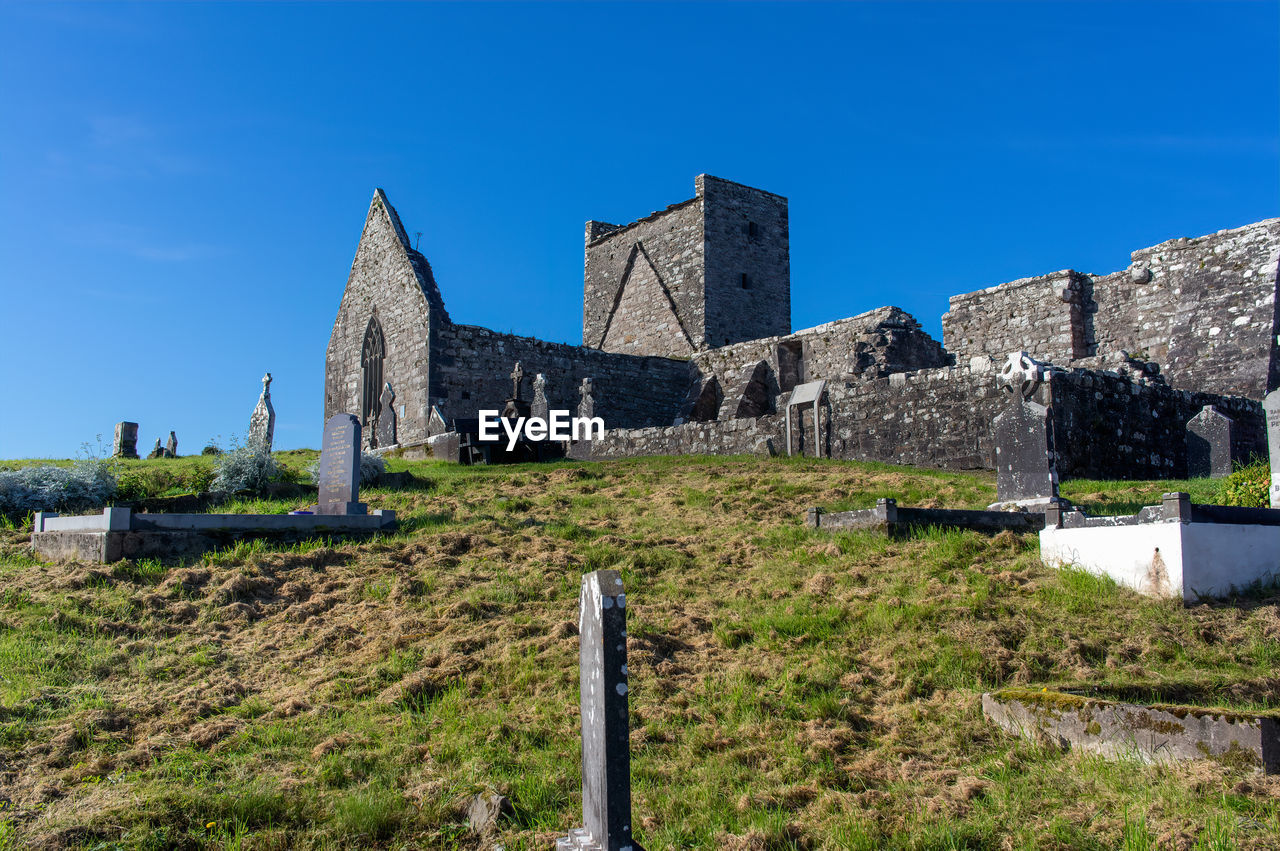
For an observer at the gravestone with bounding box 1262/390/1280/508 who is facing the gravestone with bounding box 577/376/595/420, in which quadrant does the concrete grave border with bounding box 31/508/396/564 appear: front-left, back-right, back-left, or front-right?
front-left

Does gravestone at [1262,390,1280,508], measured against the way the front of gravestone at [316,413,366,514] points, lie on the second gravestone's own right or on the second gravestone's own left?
on the second gravestone's own left

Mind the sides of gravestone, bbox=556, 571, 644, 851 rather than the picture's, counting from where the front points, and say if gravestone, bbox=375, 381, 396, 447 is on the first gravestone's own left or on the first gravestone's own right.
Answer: on the first gravestone's own right

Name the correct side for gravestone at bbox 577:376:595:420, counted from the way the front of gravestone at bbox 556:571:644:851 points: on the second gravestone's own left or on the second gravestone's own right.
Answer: on the second gravestone's own right

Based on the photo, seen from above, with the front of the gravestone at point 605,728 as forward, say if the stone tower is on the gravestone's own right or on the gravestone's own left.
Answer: on the gravestone's own right

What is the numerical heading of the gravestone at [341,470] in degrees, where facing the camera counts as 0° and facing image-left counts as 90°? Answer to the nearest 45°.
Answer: approximately 45°

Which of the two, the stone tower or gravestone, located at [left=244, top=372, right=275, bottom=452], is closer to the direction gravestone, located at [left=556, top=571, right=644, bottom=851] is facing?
the gravestone

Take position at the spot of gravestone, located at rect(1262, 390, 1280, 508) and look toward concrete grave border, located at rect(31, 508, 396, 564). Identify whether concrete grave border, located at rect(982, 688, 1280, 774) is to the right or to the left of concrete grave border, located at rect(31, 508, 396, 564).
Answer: left

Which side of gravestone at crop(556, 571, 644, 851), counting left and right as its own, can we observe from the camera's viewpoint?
left

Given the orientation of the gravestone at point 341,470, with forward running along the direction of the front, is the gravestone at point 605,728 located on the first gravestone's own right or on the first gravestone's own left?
on the first gravestone's own left

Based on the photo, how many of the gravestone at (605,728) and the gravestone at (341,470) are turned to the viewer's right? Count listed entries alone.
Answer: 0

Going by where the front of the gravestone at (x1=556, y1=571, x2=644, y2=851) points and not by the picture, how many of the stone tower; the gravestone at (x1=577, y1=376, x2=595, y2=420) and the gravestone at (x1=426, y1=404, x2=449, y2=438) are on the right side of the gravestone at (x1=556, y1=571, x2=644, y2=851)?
3

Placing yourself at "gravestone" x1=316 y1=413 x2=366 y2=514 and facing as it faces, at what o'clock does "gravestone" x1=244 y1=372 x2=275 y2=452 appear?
"gravestone" x1=244 y1=372 x2=275 y2=452 is roughly at 4 o'clock from "gravestone" x1=316 y1=413 x2=366 y2=514.

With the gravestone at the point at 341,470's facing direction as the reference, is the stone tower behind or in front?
behind

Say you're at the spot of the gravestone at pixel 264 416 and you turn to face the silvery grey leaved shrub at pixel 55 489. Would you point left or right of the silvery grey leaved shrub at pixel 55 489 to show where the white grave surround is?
left

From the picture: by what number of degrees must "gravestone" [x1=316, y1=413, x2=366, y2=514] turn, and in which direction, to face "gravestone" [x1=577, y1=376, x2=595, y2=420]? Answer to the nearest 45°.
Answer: approximately 180°

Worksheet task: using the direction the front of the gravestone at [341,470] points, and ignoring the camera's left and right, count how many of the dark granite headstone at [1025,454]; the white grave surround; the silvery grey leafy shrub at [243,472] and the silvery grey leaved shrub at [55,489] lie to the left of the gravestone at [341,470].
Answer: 2

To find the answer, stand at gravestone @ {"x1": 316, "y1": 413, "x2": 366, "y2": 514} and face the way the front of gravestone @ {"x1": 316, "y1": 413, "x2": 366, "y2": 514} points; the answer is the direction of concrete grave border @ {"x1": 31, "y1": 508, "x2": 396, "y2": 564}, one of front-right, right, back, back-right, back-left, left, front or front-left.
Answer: front
